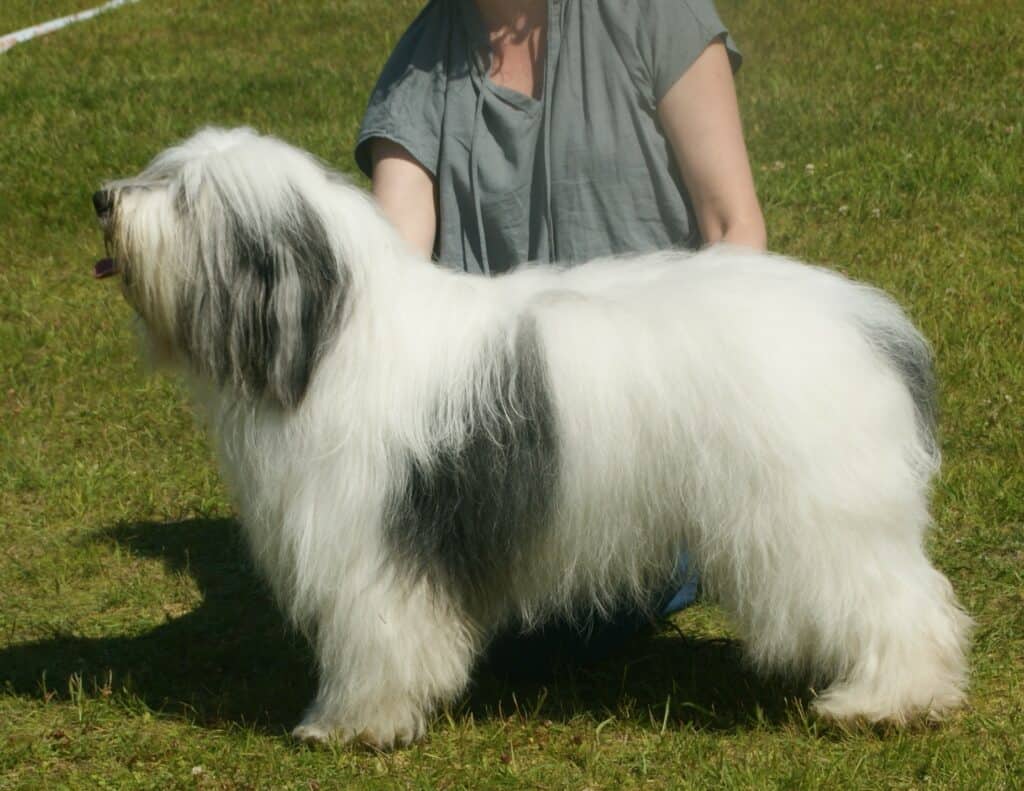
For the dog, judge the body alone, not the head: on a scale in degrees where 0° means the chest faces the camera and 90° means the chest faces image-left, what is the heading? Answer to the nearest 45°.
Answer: approximately 90°

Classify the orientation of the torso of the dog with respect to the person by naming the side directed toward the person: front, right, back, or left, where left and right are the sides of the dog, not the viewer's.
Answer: right

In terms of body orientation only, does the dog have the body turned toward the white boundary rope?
no
